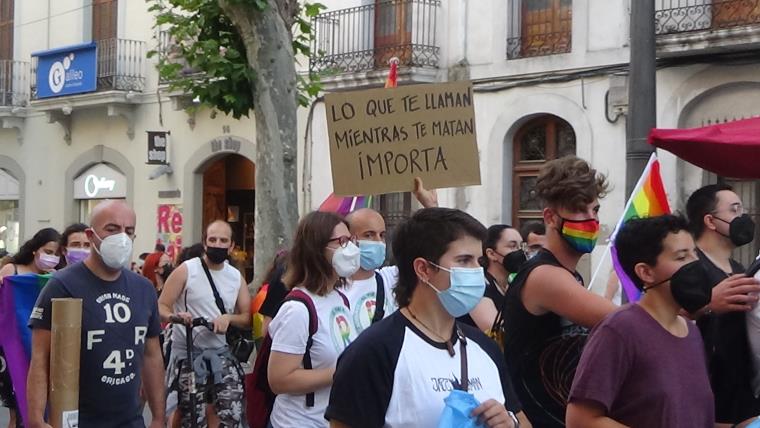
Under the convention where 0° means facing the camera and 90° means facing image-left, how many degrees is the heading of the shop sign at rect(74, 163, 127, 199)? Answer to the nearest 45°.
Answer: approximately 0°

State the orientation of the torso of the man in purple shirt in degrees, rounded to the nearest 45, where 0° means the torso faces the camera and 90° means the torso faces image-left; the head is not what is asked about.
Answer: approximately 315°

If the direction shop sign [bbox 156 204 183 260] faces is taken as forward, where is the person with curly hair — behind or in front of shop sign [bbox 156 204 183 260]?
in front

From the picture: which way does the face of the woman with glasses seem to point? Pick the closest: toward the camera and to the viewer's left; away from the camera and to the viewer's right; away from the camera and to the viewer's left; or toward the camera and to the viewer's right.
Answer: toward the camera and to the viewer's right

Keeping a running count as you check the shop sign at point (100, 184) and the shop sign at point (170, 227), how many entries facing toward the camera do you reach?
2
